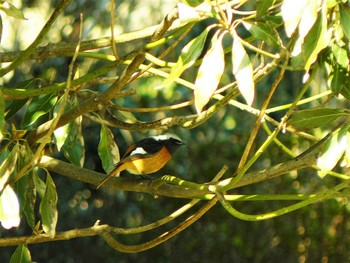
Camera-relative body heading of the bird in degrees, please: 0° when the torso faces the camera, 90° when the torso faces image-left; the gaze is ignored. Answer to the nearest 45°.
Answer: approximately 270°
